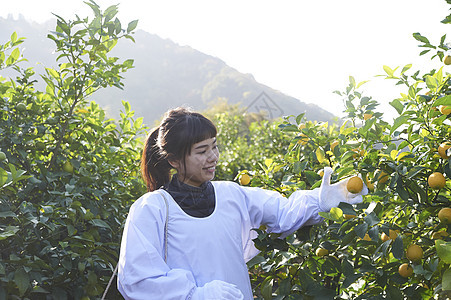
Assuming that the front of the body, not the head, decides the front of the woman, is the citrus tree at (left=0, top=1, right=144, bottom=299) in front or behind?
behind

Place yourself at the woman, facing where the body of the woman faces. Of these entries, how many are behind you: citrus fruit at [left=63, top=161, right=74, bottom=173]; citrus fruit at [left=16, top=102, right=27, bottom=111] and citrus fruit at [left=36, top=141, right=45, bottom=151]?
3

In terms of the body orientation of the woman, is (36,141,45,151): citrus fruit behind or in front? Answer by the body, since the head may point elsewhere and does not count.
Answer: behind

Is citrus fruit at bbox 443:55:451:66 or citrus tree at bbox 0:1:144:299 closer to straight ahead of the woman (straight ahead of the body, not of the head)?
the citrus fruit

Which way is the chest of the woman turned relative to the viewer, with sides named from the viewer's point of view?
facing the viewer and to the right of the viewer

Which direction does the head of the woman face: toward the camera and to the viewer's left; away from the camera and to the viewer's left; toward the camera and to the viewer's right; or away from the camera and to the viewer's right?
toward the camera and to the viewer's right

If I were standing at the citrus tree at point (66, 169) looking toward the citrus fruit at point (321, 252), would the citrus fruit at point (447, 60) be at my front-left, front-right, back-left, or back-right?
front-left

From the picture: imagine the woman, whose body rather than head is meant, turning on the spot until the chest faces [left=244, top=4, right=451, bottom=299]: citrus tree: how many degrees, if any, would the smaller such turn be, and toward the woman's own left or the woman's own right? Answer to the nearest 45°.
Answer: approximately 45° to the woman's own left

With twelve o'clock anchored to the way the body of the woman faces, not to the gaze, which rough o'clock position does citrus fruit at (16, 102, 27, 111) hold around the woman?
The citrus fruit is roughly at 6 o'clock from the woman.

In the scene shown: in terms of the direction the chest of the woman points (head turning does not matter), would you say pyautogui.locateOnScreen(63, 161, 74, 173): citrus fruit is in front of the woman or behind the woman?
behind
